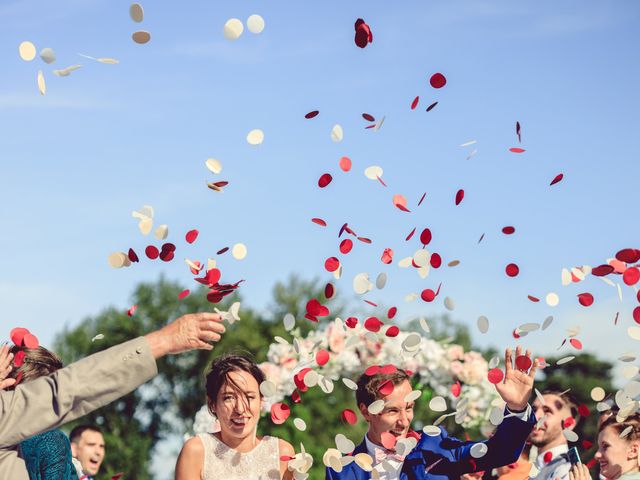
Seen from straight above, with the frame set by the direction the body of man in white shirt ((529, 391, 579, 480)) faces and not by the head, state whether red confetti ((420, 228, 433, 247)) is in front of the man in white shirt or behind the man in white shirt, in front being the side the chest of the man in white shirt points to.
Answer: in front

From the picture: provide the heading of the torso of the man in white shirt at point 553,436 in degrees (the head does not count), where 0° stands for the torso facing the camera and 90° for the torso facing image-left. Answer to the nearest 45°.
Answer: approximately 45°

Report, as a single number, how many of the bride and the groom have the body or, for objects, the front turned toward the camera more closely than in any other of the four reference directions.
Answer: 2

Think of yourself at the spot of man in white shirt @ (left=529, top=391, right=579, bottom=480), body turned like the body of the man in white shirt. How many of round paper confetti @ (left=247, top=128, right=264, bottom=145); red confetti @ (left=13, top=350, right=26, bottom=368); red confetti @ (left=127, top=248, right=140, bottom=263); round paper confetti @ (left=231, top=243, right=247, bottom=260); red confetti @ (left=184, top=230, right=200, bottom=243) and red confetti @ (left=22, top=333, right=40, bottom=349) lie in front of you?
6

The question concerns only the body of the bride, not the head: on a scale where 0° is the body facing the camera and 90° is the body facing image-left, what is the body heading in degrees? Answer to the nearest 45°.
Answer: approximately 0°

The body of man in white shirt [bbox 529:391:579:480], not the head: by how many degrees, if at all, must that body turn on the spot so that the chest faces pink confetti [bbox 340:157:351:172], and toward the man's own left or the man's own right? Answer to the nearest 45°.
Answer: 0° — they already face it

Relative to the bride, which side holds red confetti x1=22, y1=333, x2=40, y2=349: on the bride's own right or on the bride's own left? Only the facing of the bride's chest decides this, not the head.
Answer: on the bride's own right

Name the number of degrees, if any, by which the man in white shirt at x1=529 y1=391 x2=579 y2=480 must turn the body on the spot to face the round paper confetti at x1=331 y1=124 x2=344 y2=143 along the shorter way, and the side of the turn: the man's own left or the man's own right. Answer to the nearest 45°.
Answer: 0° — they already face it

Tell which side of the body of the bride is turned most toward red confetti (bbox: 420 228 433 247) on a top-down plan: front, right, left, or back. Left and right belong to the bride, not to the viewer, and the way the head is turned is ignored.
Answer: left

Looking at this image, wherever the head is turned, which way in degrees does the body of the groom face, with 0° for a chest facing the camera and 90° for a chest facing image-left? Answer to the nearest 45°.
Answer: approximately 0°
